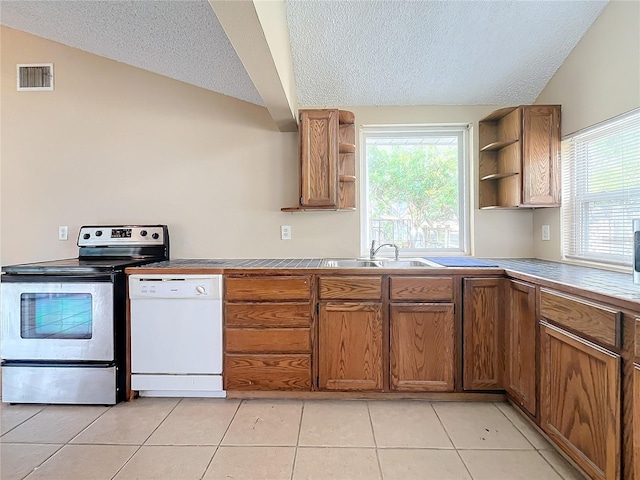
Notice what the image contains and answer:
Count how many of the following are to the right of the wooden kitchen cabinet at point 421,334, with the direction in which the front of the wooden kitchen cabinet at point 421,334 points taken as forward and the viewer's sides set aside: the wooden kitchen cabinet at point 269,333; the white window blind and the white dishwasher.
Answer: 2

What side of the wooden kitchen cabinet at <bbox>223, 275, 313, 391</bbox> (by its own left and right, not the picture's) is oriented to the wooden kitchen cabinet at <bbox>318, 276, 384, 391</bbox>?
left

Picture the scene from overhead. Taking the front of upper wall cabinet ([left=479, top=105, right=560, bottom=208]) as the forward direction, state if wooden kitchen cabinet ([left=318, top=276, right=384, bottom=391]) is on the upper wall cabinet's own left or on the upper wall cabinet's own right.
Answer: on the upper wall cabinet's own right

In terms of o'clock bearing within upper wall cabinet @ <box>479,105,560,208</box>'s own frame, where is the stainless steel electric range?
The stainless steel electric range is roughly at 2 o'clock from the upper wall cabinet.

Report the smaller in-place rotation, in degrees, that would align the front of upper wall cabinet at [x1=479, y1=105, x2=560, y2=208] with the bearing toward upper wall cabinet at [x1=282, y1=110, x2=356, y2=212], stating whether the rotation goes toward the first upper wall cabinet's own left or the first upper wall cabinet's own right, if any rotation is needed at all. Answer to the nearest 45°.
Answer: approximately 45° to the first upper wall cabinet's own right

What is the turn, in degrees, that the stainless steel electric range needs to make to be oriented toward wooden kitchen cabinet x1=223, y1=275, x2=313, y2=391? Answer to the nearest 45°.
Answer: approximately 45° to its left
